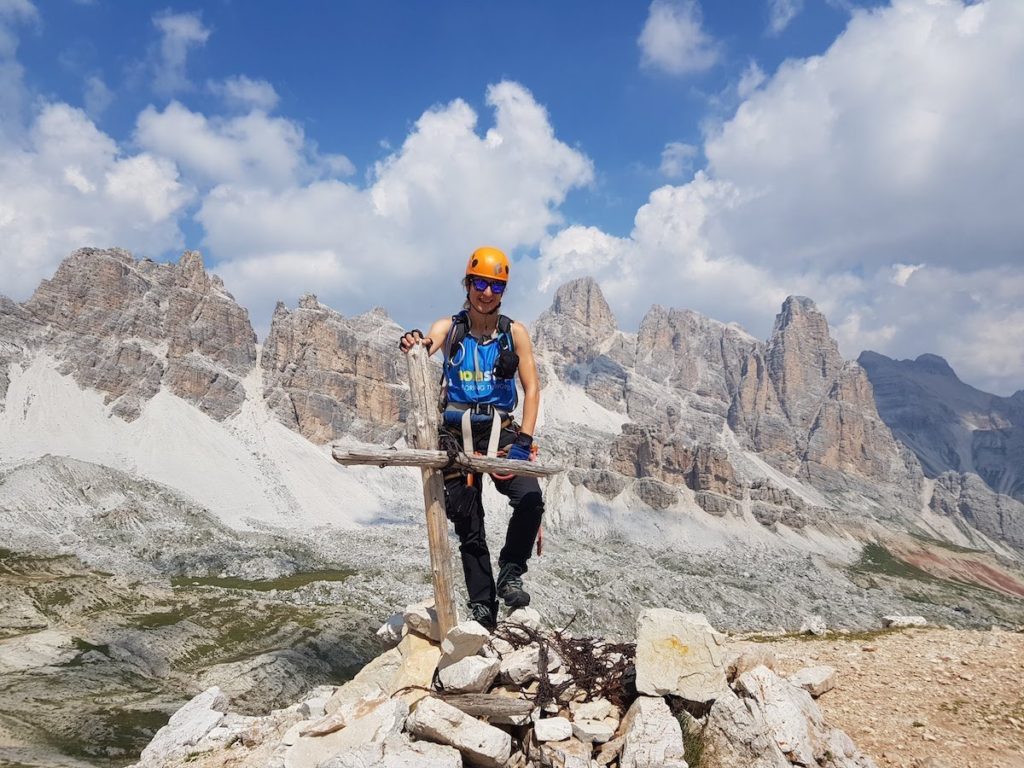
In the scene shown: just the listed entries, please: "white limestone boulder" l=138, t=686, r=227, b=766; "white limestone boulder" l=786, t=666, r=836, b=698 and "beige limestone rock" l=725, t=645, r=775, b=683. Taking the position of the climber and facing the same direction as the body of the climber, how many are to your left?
2

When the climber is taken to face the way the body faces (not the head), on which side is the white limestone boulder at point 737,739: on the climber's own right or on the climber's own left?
on the climber's own left

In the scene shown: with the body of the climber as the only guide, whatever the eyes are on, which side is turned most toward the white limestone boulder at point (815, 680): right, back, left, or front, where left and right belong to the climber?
left

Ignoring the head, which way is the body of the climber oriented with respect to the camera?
toward the camera

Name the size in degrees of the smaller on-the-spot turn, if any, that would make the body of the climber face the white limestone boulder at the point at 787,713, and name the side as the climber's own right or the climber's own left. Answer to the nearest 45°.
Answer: approximately 45° to the climber's own left

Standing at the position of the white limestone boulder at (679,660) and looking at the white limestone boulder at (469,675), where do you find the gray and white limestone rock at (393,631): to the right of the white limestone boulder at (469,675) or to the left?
right

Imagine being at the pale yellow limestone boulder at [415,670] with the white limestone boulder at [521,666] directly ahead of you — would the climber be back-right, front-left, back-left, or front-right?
front-left
